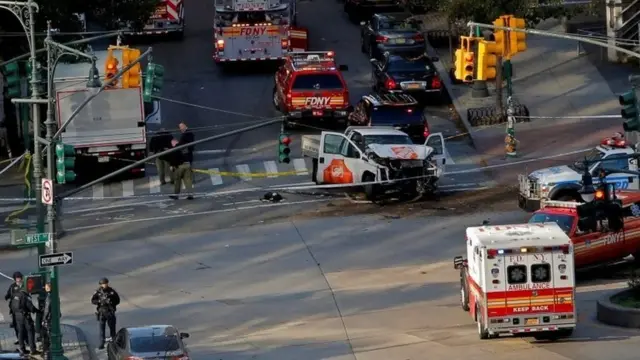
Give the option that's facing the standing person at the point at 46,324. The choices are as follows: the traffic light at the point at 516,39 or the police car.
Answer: the police car

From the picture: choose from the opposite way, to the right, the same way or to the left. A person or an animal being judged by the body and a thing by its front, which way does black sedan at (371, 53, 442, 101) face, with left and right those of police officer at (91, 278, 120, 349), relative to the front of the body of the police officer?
the opposite way

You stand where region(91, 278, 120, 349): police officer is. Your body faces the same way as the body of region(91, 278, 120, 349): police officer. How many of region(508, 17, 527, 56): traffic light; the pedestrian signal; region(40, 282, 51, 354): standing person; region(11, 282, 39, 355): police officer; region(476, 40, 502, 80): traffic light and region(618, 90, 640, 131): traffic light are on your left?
3

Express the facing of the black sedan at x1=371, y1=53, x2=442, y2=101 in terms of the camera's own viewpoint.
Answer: facing away from the viewer

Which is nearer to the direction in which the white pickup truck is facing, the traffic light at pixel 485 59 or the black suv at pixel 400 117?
the traffic light

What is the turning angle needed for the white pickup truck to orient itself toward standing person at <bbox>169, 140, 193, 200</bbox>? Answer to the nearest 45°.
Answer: approximately 135° to its right

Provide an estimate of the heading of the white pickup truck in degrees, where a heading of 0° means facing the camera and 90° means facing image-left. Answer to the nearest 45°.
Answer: approximately 315°
